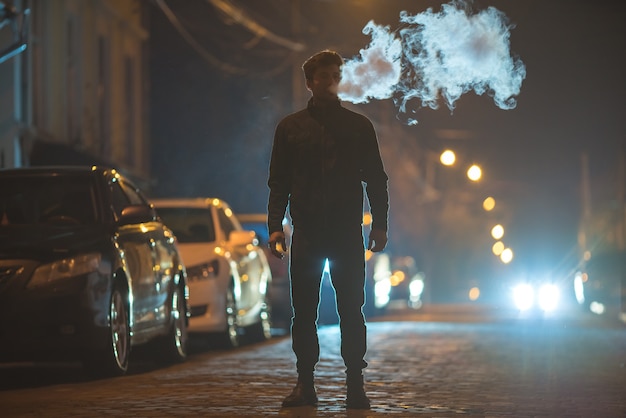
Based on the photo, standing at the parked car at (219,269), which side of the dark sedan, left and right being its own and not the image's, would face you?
back

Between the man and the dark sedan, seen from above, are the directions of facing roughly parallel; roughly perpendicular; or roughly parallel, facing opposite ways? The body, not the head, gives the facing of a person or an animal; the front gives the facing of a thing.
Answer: roughly parallel

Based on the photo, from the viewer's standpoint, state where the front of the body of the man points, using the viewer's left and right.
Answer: facing the viewer

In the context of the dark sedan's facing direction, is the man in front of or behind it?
in front

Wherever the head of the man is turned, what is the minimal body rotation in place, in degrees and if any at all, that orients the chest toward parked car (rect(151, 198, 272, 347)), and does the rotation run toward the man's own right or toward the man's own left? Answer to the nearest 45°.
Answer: approximately 180°

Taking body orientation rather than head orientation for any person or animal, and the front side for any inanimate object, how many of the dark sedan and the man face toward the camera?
2

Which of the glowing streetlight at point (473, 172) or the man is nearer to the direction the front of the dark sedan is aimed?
the man

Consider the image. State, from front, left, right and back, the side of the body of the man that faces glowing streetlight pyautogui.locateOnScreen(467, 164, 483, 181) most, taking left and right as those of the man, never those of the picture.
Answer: back

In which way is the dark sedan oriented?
toward the camera
